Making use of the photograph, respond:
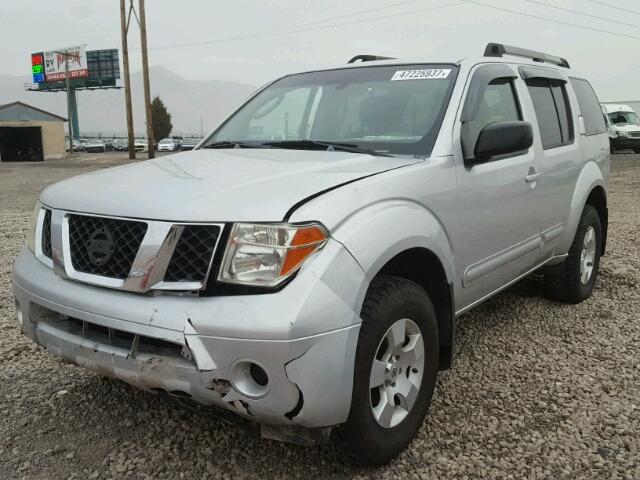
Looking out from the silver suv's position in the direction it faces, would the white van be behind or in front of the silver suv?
behind

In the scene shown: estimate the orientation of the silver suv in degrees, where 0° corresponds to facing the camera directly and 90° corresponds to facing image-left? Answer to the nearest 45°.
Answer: approximately 45°

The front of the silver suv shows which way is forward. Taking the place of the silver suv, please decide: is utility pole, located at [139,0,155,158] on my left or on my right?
on my right
